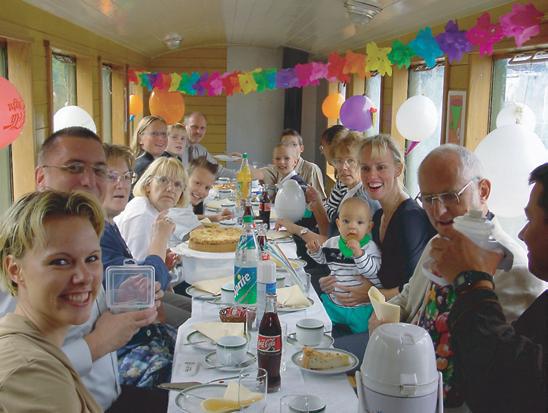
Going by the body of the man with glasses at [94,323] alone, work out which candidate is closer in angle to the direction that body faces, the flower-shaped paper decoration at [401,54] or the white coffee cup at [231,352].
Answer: the white coffee cup

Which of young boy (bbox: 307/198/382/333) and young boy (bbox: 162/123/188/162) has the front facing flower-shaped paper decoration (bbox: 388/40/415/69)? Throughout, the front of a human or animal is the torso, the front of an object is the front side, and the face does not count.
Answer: young boy (bbox: 162/123/188/162)

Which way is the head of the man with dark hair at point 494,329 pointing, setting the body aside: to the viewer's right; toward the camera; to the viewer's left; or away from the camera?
to the viewer's left

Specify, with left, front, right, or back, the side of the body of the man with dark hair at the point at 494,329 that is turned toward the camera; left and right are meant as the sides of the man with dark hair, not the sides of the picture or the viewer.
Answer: left

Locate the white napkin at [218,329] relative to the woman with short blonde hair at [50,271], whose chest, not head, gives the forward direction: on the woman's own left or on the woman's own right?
on the woman's own left

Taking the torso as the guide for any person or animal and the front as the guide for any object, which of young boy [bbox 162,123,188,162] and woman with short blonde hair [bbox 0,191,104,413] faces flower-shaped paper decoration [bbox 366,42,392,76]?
the young boy

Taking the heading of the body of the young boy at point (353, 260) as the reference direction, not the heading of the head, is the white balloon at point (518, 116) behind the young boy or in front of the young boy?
behind
